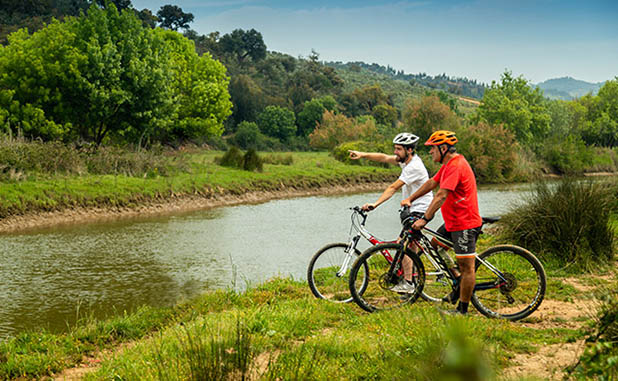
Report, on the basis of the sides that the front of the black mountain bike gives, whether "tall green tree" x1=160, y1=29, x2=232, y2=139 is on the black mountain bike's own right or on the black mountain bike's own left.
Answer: on the black mountain bike's own right

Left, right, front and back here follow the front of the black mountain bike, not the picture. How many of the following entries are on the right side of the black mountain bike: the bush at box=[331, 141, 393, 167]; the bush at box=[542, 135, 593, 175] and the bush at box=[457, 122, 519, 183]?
3

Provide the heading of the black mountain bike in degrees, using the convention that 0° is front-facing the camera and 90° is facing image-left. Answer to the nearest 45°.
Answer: approximately 90°

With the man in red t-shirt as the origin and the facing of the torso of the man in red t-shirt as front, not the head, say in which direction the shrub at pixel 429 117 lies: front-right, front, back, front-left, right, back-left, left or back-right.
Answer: right

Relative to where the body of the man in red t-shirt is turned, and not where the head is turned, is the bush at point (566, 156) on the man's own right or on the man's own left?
on the man's own right

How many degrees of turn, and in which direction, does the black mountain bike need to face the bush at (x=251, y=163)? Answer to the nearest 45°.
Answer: approximately 45° to its right

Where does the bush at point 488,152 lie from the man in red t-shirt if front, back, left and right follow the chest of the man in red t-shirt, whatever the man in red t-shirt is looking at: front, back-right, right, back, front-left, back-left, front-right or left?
right

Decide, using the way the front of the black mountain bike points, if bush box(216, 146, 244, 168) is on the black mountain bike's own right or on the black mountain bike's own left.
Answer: on the black mountain bike's own right

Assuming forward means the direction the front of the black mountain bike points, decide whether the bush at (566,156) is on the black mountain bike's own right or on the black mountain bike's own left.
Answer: on the black mountain bike's own right

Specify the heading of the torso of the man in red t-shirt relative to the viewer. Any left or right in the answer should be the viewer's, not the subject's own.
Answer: facing to the left of the viewer

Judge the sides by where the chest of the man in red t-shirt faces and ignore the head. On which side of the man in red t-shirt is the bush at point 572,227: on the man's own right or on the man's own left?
on the man's own right

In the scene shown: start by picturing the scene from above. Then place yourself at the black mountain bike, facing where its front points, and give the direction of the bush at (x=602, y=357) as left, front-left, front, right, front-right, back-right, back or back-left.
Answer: left

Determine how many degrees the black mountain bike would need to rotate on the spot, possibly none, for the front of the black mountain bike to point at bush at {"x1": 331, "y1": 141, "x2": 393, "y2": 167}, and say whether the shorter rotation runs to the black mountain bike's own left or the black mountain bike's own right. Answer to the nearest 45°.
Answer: approximately 90° to the black mountain bike's own right
